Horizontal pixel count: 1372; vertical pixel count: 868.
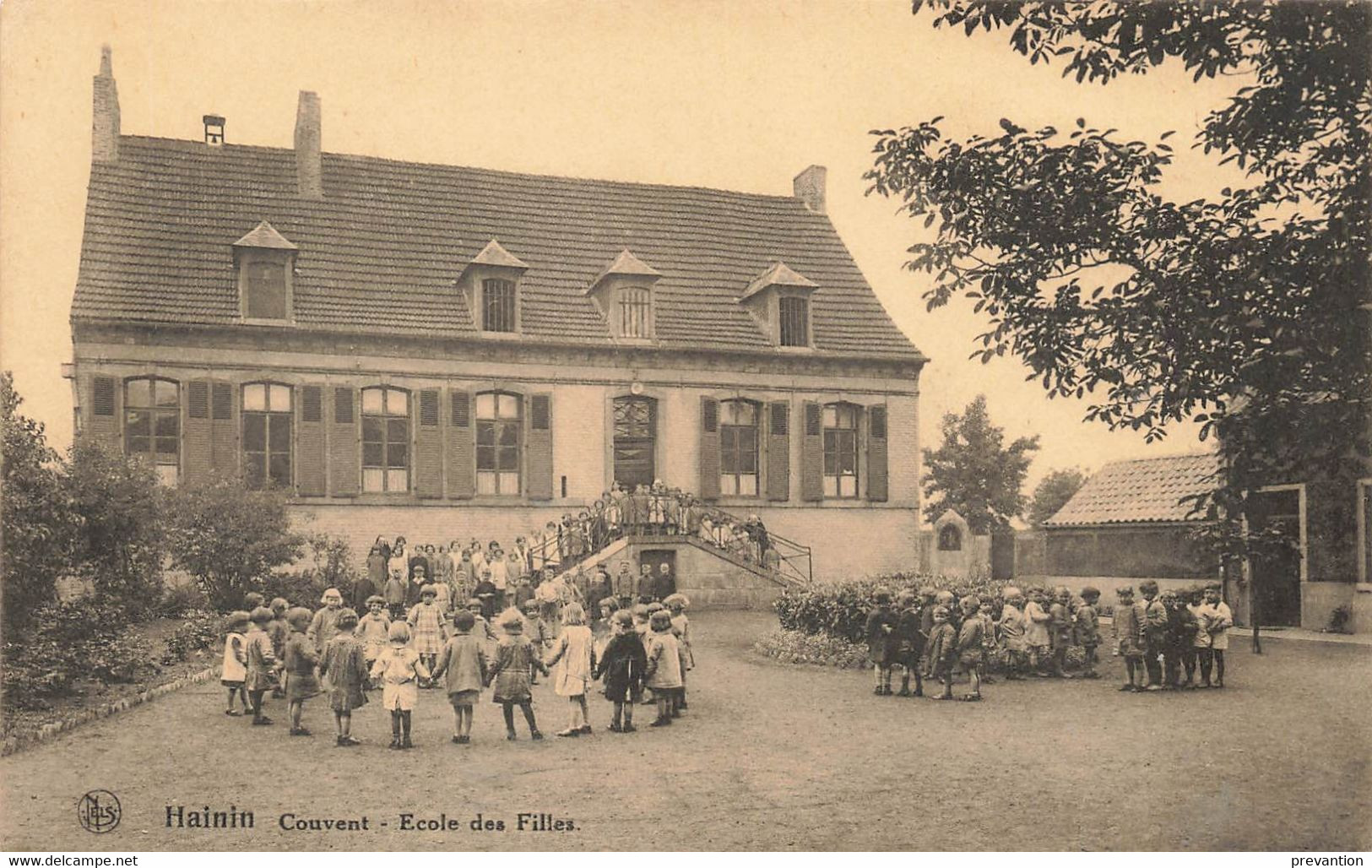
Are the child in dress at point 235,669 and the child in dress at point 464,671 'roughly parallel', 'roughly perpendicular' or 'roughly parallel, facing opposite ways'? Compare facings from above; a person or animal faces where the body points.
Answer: roughly perpendicular

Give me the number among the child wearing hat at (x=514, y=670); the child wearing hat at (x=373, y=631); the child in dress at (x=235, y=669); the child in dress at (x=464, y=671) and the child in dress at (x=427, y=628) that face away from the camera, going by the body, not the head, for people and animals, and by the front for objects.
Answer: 2

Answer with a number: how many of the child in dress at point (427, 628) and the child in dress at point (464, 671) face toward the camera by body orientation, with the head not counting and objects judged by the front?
1

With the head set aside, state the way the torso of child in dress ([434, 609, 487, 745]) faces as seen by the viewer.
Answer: away from the camera

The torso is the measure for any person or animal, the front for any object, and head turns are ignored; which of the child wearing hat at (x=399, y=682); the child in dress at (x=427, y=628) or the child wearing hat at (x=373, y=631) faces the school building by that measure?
the child wearing hat at (x=399, y=682)

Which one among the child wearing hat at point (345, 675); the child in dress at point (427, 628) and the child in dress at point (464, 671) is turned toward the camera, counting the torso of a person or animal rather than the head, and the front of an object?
the child in dress at point (427, 628)

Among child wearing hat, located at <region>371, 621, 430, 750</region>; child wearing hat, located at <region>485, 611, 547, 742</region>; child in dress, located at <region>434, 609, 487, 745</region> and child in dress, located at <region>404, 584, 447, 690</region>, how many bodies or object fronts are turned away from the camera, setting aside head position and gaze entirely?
3

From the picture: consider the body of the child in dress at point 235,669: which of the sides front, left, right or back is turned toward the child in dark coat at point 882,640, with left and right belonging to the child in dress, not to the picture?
front

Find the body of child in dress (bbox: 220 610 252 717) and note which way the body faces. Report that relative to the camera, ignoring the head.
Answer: to the viewer's right

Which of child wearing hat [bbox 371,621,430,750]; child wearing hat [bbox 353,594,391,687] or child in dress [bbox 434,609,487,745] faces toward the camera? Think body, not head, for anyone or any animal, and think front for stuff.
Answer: child wearing hat [bbox 353,594,391,687]

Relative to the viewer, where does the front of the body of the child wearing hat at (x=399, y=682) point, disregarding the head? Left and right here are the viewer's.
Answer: facing away from the viewer

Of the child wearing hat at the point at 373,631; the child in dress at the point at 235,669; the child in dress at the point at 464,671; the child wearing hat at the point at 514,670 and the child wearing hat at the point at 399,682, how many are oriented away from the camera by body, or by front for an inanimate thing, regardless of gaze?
3

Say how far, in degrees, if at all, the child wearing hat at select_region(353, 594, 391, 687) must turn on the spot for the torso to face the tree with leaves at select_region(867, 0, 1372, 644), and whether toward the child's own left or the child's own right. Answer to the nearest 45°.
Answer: approximately 45° to the child's own left

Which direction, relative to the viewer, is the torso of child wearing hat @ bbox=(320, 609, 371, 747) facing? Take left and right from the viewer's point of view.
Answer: facing away from the viewer and to the right of the viewer
